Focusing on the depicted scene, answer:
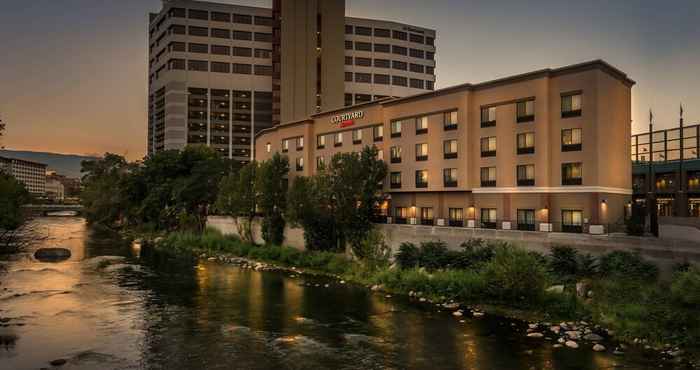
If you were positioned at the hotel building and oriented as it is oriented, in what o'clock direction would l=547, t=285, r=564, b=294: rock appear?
The rock is roughly at 11 o'clock from the hotel building.

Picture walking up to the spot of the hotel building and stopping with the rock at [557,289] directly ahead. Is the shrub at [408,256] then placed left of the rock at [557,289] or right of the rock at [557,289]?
right

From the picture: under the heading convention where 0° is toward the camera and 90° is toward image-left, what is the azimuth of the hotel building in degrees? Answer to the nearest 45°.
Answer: approximately 45°

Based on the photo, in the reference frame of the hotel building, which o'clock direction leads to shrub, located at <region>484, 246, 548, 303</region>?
The shrub is roughly at 11 o'clock from the hotel building.

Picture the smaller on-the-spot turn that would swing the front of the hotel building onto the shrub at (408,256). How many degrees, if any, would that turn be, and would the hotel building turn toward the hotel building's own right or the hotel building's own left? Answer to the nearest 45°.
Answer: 0° — it already faces it
